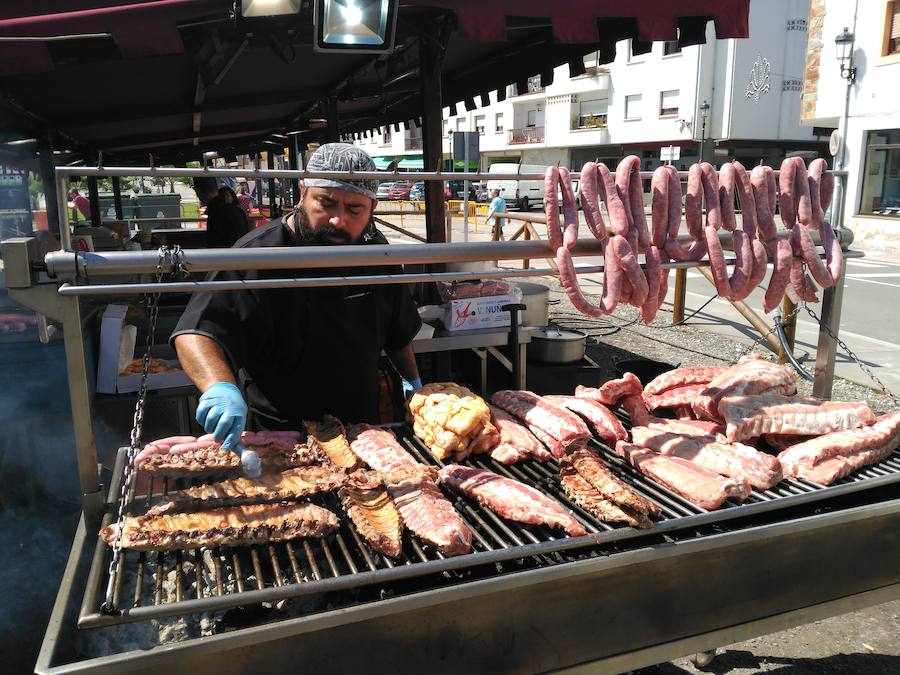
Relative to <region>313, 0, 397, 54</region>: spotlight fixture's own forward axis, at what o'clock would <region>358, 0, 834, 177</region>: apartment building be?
The apartment building is roughly at 7 o'clock from the spotlight fixture.

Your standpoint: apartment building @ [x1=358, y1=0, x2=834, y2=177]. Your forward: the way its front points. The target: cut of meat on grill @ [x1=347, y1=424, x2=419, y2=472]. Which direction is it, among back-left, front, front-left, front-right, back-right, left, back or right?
front-left

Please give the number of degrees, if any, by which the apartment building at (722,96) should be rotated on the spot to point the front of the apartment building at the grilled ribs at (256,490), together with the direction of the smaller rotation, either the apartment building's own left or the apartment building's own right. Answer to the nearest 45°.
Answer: approximately 45° to the apartment building's own left

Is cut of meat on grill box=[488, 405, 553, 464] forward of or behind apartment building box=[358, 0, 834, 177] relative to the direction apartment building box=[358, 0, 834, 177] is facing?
forward

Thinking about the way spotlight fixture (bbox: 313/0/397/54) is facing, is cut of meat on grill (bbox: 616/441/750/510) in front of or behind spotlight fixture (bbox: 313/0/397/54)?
in front

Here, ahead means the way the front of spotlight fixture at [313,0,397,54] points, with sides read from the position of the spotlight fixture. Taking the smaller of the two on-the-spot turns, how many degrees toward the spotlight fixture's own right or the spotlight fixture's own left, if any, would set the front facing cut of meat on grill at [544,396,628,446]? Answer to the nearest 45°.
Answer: approximately 45° to the spotlight fixture's own left

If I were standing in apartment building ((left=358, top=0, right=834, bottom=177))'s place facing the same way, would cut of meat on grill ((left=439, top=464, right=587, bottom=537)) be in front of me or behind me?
in front

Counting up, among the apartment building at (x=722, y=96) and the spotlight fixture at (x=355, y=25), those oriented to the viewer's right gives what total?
0

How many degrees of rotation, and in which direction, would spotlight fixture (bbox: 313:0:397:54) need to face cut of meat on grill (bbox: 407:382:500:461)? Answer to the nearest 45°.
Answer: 0° — it already faces it

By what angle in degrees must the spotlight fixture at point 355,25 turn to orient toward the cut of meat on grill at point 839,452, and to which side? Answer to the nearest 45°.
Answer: approximately 45° to its left

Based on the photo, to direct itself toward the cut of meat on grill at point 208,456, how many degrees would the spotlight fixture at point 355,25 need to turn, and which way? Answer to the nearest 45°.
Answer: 0° — it already faces it

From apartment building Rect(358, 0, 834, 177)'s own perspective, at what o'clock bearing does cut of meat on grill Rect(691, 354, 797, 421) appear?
The cut of meat on grill is roughly at 11 o'clock from the apartment building.

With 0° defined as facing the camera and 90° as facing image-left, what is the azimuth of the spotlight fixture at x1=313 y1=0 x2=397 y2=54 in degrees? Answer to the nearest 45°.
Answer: approximately 0°

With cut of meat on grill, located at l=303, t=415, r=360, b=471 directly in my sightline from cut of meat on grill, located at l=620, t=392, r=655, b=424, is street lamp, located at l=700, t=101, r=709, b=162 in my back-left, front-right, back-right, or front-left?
back-right

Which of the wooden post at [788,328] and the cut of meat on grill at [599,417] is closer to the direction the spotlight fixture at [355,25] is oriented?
the cut of meat on grill

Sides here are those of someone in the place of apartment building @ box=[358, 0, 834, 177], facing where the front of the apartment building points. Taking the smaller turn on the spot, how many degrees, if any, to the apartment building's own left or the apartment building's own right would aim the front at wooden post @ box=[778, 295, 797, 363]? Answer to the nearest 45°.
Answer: approximately 45° to the apartment building's own left

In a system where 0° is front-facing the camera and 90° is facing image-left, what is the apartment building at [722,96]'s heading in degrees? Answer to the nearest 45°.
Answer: approximately 45°
